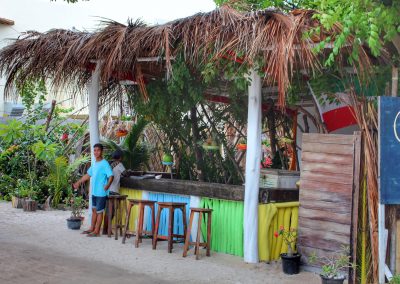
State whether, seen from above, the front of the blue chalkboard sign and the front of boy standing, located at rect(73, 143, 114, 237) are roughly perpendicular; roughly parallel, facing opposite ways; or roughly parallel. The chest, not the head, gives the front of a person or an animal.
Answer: roughly parallel

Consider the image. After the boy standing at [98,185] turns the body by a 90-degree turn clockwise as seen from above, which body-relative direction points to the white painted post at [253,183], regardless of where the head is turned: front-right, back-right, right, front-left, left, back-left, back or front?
back

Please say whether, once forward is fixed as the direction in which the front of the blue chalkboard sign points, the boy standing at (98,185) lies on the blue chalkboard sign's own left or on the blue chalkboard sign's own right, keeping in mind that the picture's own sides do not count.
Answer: on the blue chalkboard sign's own right

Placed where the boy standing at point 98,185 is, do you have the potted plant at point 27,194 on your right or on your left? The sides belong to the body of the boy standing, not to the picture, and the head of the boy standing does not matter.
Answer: on your right

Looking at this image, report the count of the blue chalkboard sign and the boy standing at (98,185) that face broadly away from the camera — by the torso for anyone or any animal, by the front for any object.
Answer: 0

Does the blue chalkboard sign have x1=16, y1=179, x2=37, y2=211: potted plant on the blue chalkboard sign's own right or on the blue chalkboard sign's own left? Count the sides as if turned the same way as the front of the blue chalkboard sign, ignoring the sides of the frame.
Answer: on the blue chalkboard sign's own right

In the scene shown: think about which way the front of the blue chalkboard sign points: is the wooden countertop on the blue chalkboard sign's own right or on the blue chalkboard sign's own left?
on the blue chalkboard sign's own right

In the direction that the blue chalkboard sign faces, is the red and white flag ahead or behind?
behind

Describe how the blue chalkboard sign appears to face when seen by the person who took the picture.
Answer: facing the viewer

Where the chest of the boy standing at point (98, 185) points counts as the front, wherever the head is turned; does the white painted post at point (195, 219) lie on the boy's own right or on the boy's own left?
on the boy's own left

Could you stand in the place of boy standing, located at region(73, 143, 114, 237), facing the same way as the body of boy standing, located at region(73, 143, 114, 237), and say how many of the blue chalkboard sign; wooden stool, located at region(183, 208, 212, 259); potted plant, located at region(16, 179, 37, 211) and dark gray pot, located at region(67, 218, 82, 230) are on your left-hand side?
2

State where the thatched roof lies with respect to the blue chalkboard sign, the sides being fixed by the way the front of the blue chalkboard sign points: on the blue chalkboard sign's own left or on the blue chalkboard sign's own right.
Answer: on the blue chalkboard sign's own right
